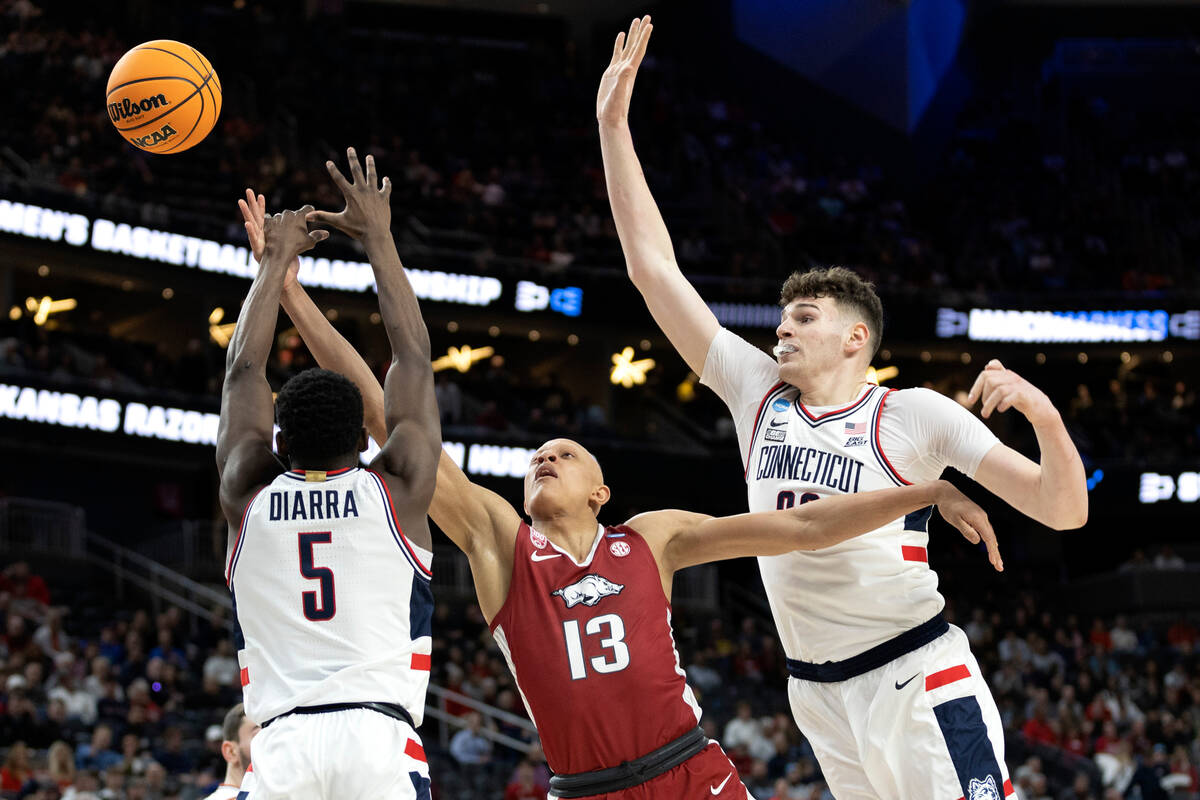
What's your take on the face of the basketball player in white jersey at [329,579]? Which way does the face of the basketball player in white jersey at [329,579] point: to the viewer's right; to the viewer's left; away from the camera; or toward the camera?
away from the camera

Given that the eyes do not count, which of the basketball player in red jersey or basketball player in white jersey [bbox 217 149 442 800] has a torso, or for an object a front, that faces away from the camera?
the basketball player in white jersey

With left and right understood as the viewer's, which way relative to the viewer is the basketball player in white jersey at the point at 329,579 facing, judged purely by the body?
facing away from the viewer

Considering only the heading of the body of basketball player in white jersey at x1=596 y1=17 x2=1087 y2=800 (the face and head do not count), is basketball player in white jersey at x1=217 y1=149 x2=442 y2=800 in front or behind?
in front

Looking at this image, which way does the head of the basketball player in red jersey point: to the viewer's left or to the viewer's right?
to the viewer's left

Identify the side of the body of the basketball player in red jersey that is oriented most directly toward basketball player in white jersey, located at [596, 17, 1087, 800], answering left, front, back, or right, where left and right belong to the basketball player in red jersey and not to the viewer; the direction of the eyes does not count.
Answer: left

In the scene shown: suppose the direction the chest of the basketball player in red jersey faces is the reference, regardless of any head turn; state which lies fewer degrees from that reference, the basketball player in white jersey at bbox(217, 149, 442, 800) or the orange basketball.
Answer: the basketball player in white jersey

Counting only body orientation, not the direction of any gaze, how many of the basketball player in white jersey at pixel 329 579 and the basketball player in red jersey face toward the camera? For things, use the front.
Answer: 1

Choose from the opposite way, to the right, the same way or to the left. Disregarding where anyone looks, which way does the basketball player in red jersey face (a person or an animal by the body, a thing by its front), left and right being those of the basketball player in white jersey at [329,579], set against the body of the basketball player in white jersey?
the opposite way

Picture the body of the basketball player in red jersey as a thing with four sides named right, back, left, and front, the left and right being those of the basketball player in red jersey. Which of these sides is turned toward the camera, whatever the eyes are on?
front

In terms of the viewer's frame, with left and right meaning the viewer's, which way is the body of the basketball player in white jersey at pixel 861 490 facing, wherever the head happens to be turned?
facing the viewer and to the left of the viewer

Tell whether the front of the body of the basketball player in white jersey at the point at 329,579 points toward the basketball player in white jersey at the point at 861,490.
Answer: no

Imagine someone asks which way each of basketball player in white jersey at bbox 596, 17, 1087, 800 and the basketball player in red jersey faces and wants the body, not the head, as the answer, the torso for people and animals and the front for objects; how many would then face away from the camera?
0

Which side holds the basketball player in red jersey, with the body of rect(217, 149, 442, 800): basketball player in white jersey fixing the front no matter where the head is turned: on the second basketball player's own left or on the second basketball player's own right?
on the second basketball player's own right
